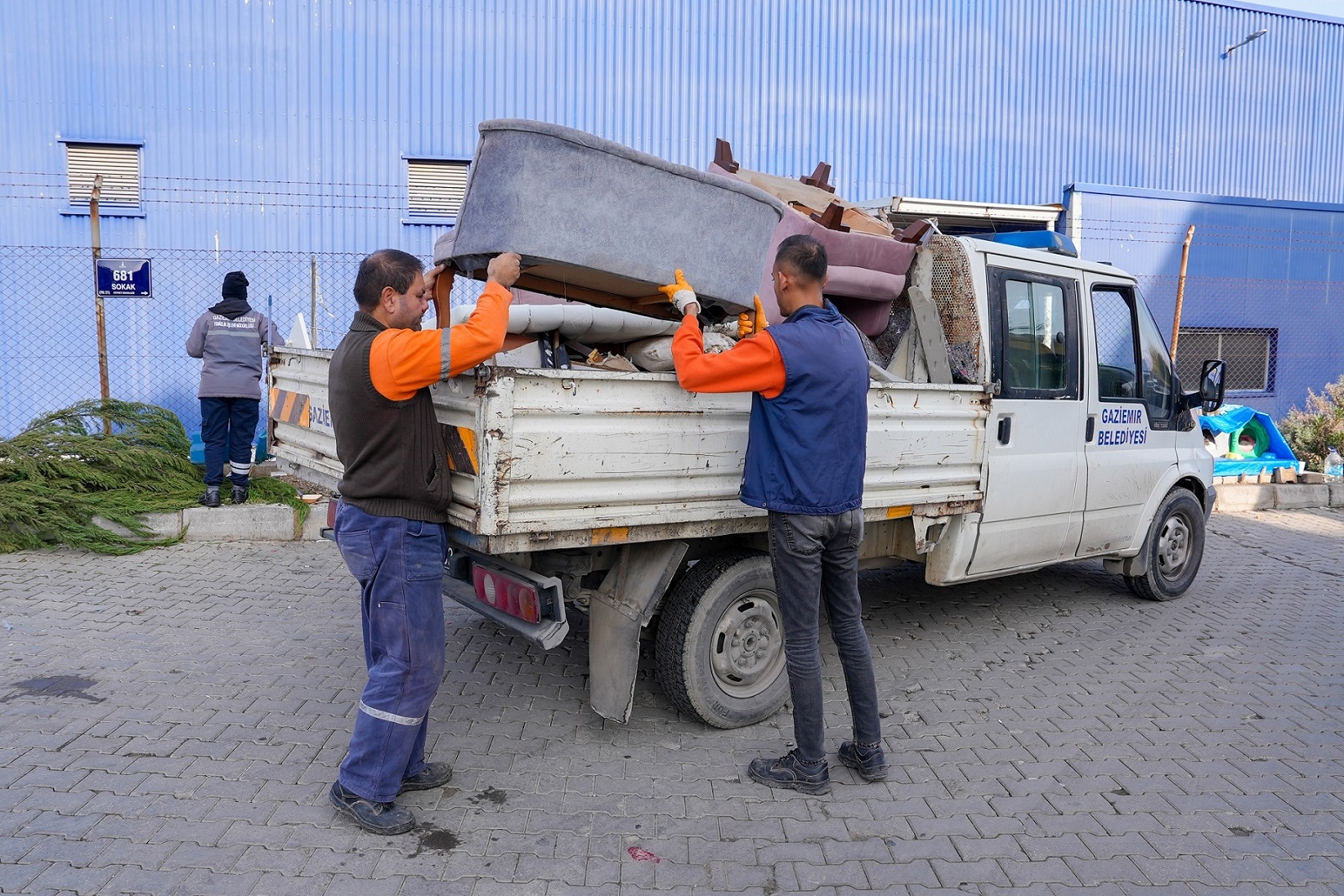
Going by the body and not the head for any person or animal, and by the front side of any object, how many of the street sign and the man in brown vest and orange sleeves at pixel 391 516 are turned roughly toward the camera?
1

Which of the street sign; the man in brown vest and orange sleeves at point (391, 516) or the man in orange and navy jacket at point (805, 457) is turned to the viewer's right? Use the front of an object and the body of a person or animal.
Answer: the man in brown vest and orange sleeves at point (391, 516)

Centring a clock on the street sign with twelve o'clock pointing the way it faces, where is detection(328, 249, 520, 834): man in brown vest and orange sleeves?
The man in brown vest and orange sleeves is roughly at 12 o'clock from the street sign.

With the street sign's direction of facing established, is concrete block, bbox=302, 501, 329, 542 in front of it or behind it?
in front

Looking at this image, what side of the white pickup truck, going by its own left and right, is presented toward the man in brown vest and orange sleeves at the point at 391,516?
back

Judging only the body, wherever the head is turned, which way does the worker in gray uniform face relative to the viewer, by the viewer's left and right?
facing away from the viewer

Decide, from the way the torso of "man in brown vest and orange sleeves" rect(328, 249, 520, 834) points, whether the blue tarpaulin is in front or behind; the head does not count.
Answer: in front

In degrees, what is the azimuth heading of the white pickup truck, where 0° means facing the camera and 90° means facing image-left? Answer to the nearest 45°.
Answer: approximately 225°

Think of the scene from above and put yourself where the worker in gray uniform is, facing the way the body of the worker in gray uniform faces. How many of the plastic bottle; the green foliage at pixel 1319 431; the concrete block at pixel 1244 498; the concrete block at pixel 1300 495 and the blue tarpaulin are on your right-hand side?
5

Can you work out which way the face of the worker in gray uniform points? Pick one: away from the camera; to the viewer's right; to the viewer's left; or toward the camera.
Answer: away from the camera

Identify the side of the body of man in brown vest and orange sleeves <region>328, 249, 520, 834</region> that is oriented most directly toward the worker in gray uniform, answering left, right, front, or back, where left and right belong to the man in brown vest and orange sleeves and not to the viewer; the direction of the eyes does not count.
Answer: left

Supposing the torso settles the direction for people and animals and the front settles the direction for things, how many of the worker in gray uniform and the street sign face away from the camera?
1

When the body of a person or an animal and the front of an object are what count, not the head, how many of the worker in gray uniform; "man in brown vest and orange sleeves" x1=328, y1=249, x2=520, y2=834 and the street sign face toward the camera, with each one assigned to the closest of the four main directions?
1

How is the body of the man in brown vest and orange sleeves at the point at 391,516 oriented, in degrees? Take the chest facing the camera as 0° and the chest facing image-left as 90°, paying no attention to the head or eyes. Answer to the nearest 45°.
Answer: approximately 270°

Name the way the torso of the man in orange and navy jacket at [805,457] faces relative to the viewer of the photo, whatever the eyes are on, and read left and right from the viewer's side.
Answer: facing away from the viewer and to the left of the viewer

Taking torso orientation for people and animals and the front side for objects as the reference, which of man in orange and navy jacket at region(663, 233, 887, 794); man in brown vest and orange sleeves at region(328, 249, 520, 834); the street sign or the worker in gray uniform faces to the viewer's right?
man in brown vest and orange sleeves at region(328, 249, 520, 834)
